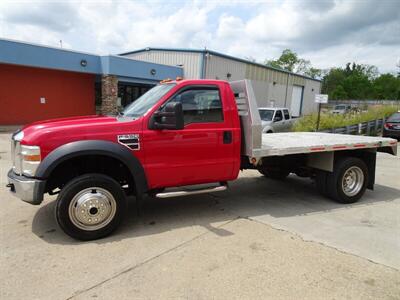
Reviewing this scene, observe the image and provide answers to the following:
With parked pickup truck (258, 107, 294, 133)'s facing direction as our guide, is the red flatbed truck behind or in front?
in front

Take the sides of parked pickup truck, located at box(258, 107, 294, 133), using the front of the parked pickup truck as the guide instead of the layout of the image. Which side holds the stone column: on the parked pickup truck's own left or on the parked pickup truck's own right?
on the parked pickup truck's own right

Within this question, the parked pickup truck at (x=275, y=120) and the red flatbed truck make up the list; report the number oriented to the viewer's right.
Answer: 0

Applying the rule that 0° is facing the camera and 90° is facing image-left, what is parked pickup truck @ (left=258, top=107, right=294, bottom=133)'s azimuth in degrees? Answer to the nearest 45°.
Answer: approximately 45°
